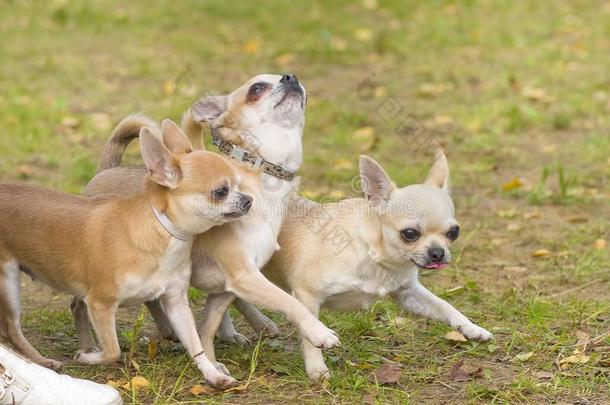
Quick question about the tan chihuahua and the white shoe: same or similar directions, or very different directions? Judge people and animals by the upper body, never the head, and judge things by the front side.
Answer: same or similar directions

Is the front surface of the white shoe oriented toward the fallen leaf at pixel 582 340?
yes

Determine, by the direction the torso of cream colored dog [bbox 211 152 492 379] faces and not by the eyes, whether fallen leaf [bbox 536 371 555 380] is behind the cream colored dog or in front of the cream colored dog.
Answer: in front

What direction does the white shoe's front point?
to the viewer's right

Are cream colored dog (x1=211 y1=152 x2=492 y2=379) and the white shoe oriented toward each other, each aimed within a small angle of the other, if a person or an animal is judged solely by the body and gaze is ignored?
no

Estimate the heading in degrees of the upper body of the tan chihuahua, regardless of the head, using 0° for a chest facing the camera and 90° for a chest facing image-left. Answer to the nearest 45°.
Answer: approximately 270°

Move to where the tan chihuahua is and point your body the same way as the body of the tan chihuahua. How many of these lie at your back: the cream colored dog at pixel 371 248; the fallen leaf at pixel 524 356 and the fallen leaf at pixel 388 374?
0

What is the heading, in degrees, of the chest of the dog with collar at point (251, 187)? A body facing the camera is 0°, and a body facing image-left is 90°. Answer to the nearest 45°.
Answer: approximately 270°

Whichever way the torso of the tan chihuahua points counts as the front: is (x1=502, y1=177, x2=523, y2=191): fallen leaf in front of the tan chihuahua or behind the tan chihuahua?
in front

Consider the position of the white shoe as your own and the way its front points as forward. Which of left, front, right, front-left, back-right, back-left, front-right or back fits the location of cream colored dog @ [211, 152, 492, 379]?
front

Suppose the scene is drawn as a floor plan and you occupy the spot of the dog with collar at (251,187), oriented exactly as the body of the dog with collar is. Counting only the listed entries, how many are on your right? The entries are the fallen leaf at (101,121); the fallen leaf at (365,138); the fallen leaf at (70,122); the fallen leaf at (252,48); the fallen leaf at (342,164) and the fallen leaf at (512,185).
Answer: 0

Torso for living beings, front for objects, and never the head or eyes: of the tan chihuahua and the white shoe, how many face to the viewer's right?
2

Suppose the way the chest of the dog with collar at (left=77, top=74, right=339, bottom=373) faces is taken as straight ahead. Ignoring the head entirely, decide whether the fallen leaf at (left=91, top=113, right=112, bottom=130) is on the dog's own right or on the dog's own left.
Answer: on the dog's own left

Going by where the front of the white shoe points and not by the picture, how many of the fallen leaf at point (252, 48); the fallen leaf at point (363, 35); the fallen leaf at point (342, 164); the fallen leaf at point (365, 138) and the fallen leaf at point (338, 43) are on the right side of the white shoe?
0

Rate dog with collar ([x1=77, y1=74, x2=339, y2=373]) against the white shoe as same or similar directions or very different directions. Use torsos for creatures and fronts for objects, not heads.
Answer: same or similar directions

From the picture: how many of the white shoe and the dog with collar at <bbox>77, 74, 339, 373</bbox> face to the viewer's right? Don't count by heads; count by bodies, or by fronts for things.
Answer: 2

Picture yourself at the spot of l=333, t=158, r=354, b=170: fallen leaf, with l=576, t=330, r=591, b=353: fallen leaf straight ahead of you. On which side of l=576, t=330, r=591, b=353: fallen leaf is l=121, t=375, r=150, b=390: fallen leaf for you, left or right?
right
